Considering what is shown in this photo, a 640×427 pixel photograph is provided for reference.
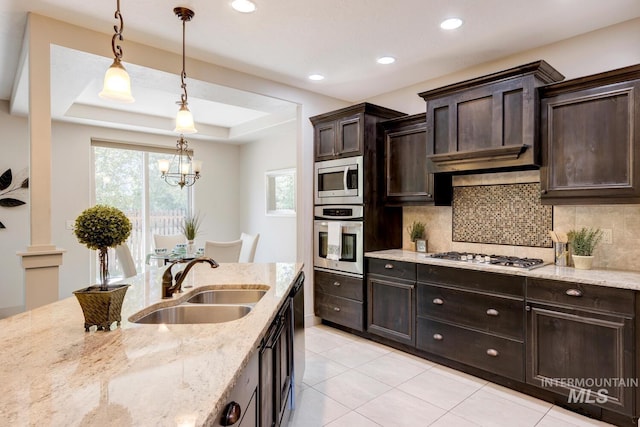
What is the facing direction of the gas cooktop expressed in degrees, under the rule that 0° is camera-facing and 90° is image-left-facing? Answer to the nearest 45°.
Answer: approximately 45°

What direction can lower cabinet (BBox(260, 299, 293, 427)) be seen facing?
to the viewer's right

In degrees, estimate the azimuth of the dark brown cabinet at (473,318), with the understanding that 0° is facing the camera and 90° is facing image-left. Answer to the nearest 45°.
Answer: approximately 45°

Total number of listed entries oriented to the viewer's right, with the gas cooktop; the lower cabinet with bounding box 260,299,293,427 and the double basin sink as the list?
2

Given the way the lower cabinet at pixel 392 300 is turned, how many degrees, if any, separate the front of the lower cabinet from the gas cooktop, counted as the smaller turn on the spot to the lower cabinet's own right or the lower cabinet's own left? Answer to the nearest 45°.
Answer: approximately 135° to the lower cabinet's own left

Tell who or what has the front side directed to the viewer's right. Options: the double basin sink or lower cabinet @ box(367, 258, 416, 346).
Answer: the double basin sink

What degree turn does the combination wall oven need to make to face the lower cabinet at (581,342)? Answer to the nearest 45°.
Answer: approximately 90° to its left

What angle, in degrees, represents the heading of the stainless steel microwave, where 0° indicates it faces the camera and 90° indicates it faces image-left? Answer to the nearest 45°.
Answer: approximately 45°

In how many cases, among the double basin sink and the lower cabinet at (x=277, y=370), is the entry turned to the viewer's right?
2

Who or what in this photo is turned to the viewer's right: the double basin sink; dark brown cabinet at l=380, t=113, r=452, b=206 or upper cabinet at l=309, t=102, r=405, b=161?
the double basin sink
